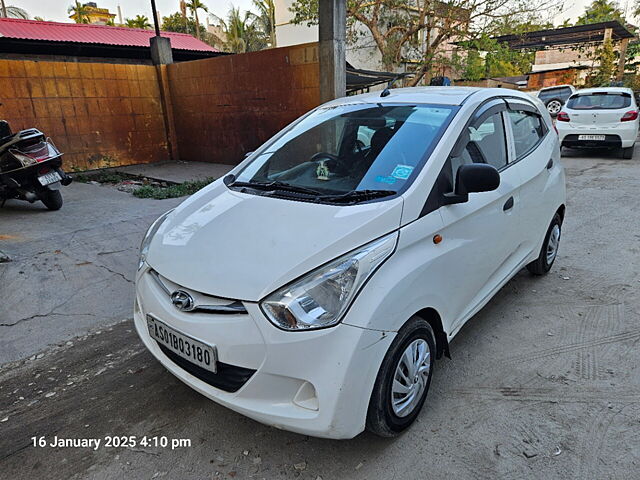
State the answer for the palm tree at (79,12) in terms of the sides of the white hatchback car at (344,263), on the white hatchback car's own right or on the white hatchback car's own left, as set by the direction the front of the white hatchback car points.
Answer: on the white hatchback car's own right

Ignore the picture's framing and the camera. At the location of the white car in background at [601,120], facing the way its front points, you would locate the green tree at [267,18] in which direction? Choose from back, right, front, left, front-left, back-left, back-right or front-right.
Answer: front-left

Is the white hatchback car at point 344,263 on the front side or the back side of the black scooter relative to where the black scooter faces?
on the back side

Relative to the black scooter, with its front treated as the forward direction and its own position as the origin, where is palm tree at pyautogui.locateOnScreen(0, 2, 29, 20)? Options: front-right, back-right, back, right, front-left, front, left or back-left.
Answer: front-right

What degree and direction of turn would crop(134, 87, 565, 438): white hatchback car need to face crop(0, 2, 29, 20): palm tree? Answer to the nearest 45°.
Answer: approximately 90° to its right

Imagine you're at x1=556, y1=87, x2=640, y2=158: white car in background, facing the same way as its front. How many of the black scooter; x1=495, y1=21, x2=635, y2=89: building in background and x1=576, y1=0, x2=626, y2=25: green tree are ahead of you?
2

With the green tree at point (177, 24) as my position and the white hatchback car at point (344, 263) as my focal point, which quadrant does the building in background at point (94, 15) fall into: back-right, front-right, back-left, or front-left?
back-right

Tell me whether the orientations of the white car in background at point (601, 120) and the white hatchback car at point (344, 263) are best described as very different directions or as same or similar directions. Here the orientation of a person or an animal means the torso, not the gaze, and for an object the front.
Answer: very different directions

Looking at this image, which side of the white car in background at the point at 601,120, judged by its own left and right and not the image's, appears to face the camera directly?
back

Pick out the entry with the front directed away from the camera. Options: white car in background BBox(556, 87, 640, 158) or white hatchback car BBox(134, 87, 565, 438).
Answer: the white car in background

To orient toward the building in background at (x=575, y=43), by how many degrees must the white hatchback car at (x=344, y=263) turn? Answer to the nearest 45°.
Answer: approximately 180°

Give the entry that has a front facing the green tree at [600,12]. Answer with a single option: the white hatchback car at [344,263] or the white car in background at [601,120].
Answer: the white car in background

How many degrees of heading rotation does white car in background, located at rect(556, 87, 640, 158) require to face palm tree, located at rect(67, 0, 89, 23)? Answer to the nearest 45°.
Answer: approximately 90° to its left

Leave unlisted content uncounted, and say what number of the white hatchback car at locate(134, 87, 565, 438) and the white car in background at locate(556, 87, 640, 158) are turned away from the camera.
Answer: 1

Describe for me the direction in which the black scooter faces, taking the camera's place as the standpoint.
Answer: facing away from the viewer and to the left of the viewer

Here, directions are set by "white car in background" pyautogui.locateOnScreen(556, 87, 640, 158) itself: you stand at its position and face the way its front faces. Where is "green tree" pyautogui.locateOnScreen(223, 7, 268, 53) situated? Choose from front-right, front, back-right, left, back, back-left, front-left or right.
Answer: front-left
